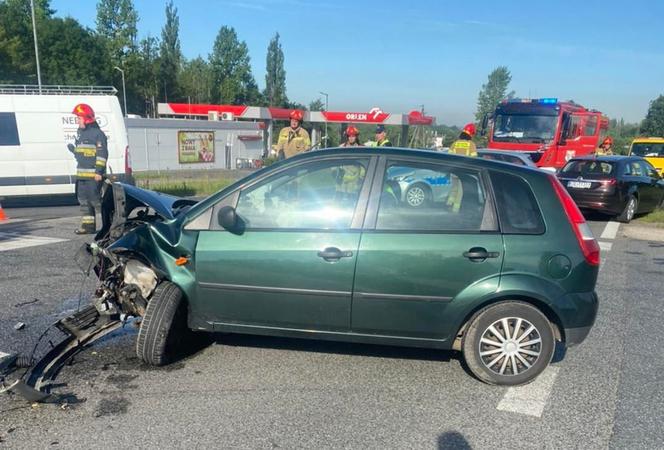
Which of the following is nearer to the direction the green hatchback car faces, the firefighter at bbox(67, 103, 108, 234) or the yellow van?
the firefighter

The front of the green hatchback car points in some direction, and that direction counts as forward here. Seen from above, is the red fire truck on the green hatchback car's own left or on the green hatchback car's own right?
on the green hatchback car's own right

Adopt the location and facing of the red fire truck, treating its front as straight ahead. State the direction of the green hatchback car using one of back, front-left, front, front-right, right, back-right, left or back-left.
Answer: front-left

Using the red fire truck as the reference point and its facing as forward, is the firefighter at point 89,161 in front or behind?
in front

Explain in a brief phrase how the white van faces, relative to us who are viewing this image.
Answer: facing to the left of the viewer

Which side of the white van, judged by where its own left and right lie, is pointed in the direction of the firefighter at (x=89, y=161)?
left

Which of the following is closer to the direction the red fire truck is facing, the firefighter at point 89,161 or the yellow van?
the firefighter

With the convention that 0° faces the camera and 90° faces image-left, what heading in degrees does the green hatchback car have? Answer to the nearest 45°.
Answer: approximately 90°

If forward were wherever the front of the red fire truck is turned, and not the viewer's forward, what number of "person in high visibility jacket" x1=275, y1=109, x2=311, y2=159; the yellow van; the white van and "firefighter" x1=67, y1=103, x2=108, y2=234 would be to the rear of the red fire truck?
1

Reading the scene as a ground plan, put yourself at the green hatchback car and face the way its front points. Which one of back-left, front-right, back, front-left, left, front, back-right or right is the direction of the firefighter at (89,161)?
front-right

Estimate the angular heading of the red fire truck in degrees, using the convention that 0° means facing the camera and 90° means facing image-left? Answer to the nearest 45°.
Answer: approximately 45°

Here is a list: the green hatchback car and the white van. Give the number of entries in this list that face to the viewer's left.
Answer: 2
